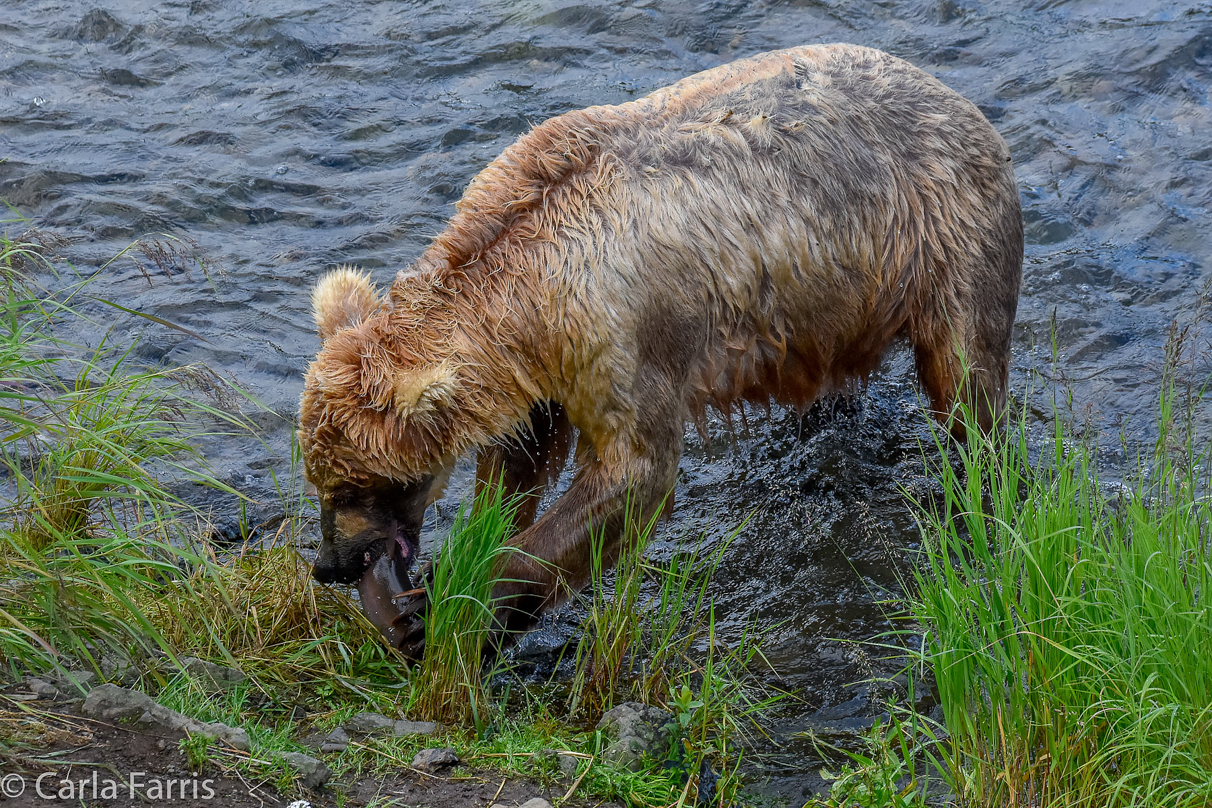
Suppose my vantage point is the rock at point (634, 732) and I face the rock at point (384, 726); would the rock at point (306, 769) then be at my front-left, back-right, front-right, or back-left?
front-left

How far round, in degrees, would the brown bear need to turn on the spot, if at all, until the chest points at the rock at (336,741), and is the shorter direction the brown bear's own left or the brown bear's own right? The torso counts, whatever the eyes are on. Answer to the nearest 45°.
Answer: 0° — it already faces it

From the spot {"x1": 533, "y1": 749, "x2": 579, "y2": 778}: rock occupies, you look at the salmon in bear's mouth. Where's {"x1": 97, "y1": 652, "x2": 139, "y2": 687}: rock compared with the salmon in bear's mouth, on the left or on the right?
left

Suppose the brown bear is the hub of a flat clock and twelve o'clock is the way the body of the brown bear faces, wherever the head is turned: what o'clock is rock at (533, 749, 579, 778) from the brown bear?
The rock is roughly at 11 o'clock from the brown bear.

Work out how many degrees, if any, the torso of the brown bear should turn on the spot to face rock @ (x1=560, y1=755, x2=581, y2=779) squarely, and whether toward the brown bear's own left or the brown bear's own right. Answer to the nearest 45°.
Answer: approximately 45° to the brown bear's own left

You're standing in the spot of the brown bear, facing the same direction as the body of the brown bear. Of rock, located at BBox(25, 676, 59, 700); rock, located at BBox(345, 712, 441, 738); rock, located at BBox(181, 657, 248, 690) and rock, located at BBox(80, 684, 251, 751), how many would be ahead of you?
4

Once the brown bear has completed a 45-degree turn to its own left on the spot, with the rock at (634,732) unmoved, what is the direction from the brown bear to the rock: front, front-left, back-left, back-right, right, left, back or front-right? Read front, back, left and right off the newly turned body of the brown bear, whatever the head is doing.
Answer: front

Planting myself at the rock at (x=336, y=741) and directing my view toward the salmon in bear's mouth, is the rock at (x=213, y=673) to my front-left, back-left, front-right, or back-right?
front-left

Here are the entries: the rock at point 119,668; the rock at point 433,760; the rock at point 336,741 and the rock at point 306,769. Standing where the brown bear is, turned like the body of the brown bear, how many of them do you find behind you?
0

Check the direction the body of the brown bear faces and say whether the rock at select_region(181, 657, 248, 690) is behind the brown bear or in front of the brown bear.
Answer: in front

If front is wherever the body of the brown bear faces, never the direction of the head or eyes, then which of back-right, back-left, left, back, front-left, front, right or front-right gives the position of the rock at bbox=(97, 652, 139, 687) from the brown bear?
front

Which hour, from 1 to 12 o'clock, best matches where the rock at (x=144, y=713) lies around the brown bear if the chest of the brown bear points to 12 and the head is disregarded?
The rock is roughly at 12 o'clock from the brown bear.

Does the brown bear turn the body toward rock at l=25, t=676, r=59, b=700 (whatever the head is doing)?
yes

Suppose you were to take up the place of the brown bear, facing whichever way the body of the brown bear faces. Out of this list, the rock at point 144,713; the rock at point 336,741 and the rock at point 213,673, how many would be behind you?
0

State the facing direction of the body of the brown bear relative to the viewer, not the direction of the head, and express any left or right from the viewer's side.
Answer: facing the viewer and to the left of the viewer
